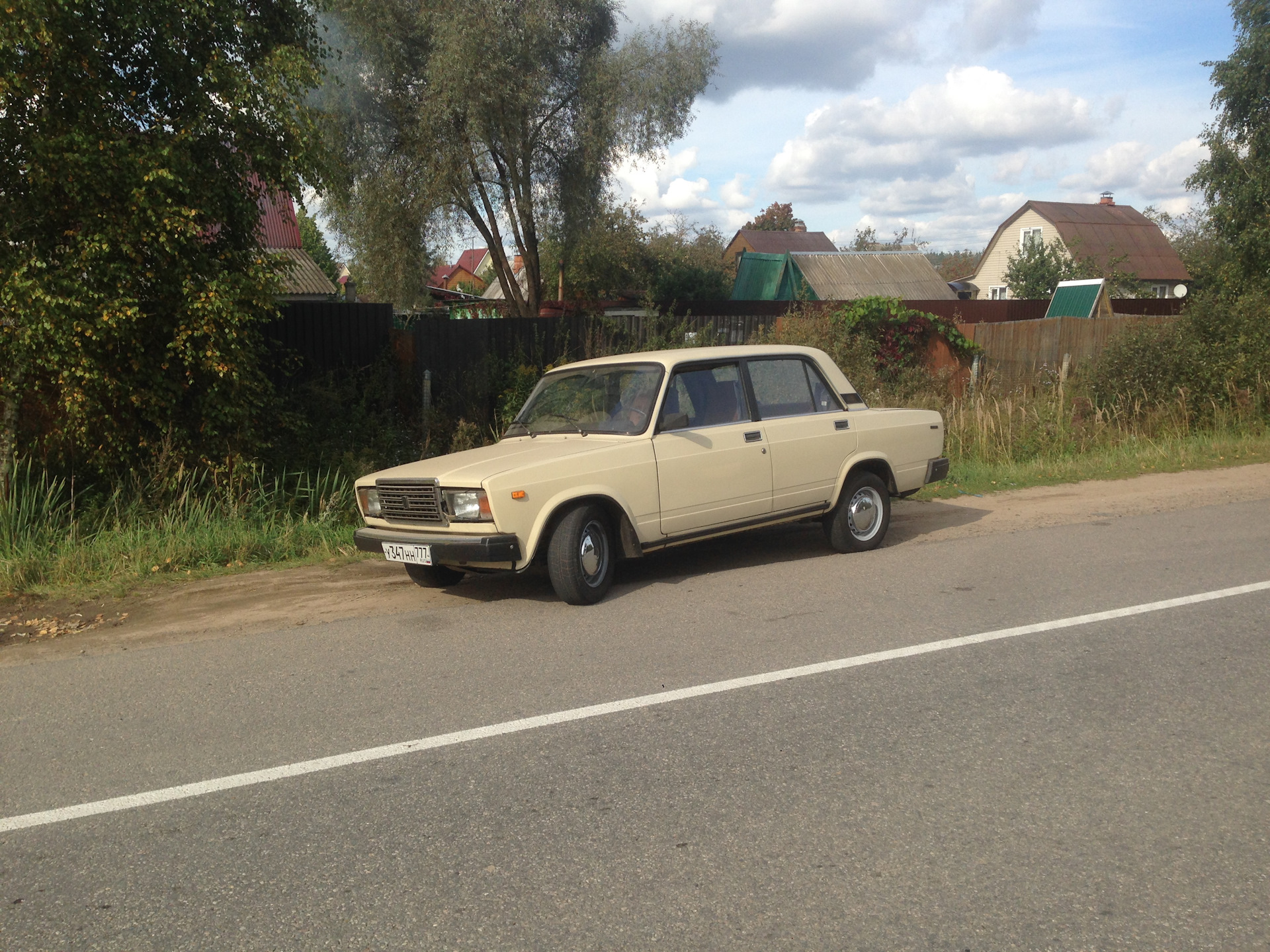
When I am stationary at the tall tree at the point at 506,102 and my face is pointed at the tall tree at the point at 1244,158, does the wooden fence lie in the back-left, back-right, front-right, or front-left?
front-right

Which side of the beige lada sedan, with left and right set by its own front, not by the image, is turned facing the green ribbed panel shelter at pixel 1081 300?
back

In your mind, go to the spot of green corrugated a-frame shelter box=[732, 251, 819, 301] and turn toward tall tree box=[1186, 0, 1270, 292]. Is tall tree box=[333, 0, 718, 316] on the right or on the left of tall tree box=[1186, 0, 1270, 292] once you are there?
right

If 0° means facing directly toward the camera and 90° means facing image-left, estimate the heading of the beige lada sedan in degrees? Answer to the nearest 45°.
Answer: approximately 45°

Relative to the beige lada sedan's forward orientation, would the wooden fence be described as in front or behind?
behind

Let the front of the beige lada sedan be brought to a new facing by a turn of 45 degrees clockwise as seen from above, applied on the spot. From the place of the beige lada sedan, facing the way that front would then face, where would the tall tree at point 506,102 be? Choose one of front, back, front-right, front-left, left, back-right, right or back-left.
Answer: right

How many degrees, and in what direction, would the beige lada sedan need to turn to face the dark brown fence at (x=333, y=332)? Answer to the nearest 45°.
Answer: approximately 90° to its right

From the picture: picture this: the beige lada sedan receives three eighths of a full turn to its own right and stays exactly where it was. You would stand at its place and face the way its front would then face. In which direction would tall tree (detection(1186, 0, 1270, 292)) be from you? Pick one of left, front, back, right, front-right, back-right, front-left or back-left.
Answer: front-right

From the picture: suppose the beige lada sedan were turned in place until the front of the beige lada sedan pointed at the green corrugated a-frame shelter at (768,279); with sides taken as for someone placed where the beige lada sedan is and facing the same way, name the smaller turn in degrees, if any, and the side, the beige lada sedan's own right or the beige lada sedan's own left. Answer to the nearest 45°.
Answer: approximately 135° to the beige lada sedan's own right

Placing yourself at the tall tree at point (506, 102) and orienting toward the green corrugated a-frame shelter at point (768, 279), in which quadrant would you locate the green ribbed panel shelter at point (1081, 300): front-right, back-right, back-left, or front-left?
front-right
